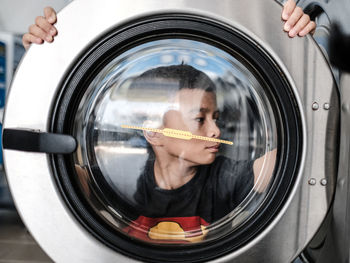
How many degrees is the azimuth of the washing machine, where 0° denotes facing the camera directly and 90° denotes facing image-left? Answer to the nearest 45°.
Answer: approximately 0°

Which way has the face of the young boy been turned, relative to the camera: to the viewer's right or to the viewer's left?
to the viewer's right
